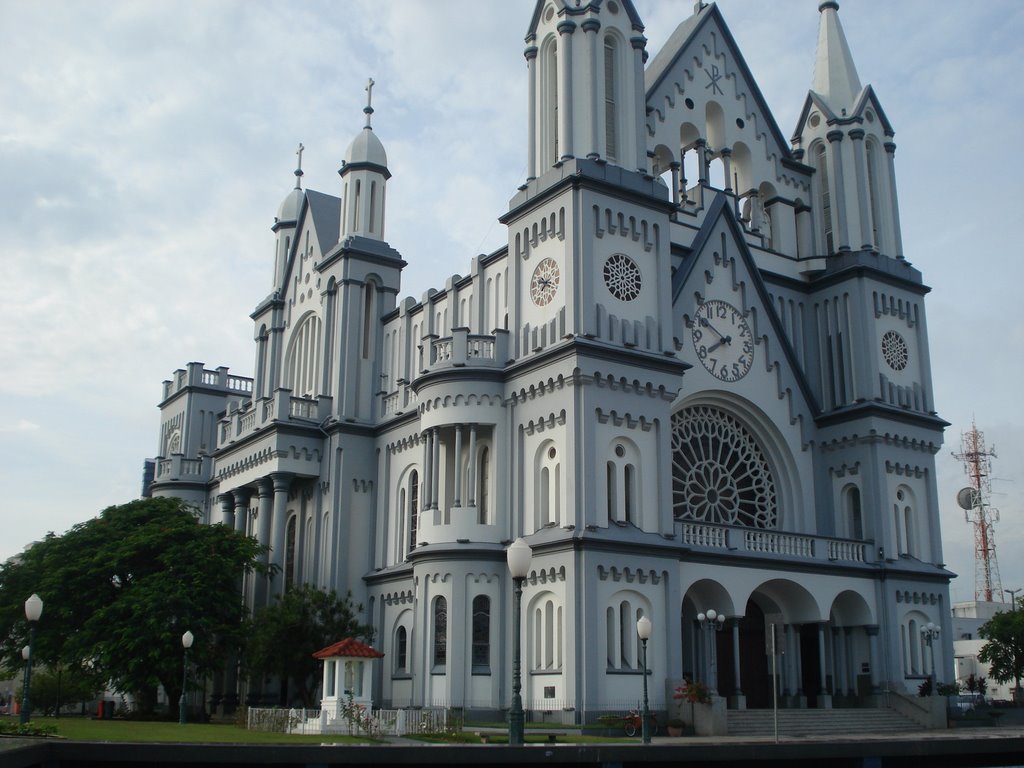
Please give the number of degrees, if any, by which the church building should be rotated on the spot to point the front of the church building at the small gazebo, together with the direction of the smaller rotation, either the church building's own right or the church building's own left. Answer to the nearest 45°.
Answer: approximately 90° to the church building's own right

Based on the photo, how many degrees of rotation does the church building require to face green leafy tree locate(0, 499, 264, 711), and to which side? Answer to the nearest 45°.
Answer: approximately 135° to its right

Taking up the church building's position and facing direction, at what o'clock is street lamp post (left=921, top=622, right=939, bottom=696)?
The street lamp post is roughly at 10 o'clock from the church building.

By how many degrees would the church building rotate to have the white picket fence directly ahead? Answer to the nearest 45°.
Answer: approximately 90° to its right

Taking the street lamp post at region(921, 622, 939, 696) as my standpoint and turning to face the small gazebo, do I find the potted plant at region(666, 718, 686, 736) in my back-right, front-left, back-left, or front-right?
front-left

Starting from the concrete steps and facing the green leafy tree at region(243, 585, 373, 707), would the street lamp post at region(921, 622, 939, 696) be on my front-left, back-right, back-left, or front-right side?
back-right

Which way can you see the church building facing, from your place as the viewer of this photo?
facing the viewer and to the right of the viewer
